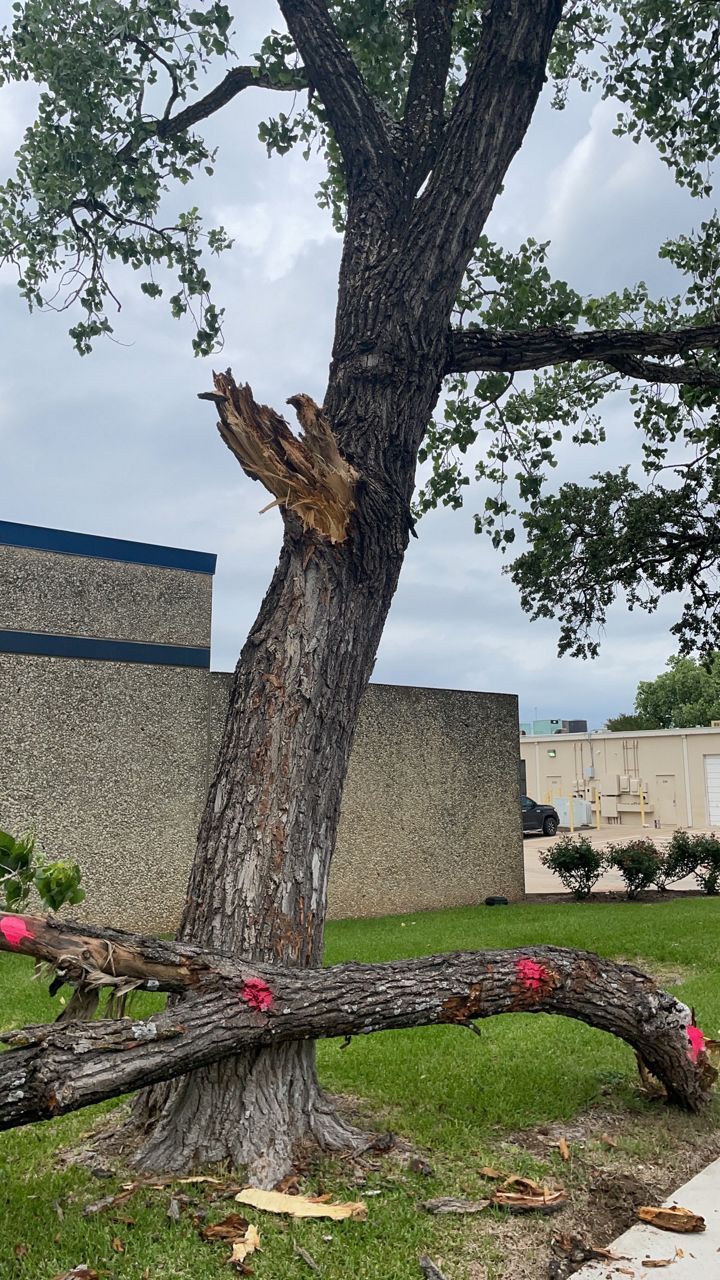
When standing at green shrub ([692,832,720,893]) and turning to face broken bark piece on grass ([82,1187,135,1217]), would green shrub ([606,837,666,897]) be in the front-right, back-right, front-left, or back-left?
front-right

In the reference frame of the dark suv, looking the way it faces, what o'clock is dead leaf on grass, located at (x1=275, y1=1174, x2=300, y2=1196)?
The dead leaf on grass is roughly at 3 o'clock from the dark suv.

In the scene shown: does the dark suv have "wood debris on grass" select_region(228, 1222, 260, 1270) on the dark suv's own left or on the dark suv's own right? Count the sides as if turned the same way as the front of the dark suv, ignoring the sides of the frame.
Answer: on the dark suv's own right

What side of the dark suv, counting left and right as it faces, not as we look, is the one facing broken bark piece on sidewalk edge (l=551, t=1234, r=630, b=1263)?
right

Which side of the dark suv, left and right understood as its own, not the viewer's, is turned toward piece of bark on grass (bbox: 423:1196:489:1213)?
right

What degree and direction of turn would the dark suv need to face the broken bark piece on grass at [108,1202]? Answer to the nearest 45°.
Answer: approximately 90° to its right

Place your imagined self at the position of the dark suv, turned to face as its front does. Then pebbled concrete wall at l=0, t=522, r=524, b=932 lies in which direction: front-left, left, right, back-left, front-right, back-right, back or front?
right

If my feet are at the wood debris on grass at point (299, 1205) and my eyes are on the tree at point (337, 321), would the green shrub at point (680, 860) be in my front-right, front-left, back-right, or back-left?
front-right

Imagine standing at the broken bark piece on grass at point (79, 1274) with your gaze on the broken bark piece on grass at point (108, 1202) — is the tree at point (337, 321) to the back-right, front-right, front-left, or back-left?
front-right

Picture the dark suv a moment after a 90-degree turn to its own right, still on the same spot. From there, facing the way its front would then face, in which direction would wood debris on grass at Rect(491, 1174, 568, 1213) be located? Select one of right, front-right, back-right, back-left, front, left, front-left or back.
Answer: front

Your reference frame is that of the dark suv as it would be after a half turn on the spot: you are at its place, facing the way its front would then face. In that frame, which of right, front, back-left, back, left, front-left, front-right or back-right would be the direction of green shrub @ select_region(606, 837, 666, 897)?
left

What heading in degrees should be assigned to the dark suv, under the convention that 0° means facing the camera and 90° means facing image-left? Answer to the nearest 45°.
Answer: approximately 270°

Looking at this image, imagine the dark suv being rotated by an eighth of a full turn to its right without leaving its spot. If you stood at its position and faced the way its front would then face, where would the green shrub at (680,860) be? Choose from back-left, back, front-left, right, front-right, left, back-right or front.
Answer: front-right

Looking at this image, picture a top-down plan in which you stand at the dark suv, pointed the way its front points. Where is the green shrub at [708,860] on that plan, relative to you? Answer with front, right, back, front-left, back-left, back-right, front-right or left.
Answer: right

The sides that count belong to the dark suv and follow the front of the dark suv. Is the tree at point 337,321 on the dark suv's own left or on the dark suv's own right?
on the dark suv's own right

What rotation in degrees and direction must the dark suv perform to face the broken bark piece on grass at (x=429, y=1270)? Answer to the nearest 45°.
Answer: approximately 90° to its right
